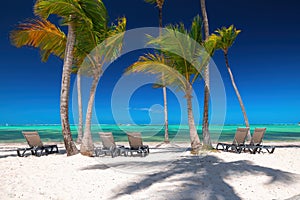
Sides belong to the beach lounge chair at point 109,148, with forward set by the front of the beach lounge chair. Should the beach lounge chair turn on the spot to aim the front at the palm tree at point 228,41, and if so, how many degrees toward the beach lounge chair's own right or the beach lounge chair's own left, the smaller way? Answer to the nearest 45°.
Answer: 0° — it already faces it

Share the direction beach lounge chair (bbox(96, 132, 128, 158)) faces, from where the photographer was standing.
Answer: facing away from the viewer and to the right of the viewer
